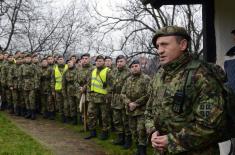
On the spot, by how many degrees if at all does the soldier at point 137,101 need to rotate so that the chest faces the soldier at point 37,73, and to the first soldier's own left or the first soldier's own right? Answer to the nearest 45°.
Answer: approximately 90° to the first soldier's own right

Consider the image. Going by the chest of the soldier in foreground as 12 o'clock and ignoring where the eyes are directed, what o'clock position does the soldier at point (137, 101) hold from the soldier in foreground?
The soldier is roughly at 4 o'clock from the soldier in foreground.

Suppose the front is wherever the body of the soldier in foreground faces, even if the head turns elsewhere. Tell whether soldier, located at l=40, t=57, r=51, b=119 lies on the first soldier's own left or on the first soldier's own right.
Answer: on the first soldier's own right

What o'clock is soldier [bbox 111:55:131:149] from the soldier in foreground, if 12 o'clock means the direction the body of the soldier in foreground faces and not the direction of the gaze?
The soldier is roughly at 4 o'clock from the soldier in foreground.

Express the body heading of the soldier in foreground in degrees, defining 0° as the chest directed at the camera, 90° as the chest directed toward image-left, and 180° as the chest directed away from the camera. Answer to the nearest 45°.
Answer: approximately 45°

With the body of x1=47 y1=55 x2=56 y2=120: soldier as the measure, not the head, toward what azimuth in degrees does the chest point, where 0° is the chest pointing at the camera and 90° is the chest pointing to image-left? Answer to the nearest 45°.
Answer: approximately 0°
